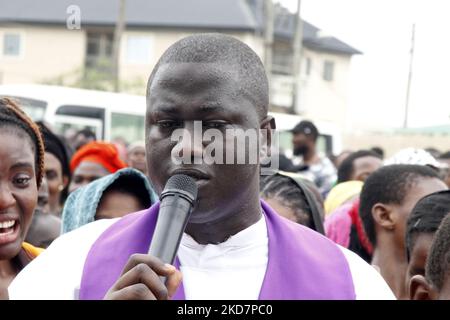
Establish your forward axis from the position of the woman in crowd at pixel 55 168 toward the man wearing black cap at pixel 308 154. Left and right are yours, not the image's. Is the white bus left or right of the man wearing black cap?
left

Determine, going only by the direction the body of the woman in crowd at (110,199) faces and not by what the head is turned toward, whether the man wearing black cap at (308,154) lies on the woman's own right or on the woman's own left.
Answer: on the woman's own left

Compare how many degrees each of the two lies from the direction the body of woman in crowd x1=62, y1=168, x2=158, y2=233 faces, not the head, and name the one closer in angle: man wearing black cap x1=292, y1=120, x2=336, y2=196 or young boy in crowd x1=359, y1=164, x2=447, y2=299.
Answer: the young boy in crowd

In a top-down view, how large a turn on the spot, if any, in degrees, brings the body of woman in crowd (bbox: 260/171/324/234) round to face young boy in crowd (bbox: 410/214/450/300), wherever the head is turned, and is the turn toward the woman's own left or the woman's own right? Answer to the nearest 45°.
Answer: approximately 45° to the woman's own left

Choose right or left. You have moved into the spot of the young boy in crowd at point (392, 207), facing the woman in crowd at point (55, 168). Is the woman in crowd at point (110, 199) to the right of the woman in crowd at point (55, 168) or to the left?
left

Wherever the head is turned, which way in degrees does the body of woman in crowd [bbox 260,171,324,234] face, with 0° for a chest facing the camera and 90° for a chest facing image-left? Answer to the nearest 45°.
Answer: approximately 45°

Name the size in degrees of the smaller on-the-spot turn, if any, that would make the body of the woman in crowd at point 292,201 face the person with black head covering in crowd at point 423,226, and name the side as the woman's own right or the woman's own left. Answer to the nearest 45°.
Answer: approximately 90° to the woman's own left

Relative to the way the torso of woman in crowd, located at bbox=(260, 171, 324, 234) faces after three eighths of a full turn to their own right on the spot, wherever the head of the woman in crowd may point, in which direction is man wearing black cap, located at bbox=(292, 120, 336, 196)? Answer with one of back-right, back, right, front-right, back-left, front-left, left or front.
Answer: front
